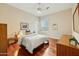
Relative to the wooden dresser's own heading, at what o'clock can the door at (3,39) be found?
The door is roughly at 1 o'clock from the wooden dresser.

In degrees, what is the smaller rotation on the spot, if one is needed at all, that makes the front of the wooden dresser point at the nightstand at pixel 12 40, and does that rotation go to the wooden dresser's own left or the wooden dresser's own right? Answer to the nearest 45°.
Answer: approximately 45° to the wooden dresser's own right

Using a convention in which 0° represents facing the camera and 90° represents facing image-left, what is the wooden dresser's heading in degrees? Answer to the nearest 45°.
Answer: approximately 45°

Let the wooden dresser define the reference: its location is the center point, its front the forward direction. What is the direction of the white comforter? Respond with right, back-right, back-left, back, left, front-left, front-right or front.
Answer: front-right

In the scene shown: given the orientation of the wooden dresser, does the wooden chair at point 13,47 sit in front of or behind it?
in front
